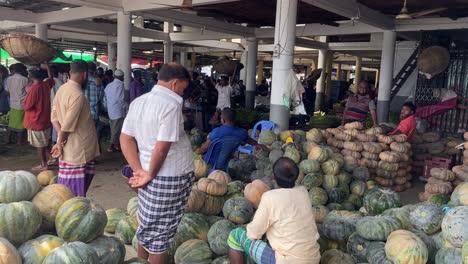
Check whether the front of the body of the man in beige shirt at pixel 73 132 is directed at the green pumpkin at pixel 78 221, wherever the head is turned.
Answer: no

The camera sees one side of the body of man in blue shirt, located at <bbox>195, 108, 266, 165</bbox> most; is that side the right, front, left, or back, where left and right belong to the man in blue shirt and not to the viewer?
back

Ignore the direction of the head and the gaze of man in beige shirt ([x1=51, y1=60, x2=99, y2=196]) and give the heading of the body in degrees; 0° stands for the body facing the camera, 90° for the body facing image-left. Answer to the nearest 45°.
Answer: approximately 225°

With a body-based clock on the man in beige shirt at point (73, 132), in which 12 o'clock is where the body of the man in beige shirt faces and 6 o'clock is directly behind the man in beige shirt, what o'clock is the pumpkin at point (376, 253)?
The pumpkin is roughly at 3 o'clock from the man in beige shirt.

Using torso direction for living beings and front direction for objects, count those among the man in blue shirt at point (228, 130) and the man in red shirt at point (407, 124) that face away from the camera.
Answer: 1

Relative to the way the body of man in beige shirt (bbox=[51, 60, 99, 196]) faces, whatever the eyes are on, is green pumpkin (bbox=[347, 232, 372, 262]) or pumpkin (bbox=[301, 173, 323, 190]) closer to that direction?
the pumpkin

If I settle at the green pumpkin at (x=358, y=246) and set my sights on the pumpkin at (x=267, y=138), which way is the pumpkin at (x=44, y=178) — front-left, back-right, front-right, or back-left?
front-left

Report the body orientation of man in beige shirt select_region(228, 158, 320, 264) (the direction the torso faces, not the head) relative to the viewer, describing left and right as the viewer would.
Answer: facing away from the viewer and to the left of the viewer

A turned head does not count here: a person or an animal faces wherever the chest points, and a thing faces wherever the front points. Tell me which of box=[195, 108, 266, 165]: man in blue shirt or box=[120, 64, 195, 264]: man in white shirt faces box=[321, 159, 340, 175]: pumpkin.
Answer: the man in white shirt

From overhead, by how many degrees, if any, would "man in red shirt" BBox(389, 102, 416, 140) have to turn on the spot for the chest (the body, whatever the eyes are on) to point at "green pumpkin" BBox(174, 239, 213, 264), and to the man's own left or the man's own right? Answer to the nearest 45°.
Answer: approximately 45° to the man's own left

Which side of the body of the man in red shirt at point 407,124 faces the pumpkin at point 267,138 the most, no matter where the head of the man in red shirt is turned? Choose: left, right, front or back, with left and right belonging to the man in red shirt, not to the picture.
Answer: front

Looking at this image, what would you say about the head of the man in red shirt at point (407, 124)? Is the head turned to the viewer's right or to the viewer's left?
to the viewer's left
